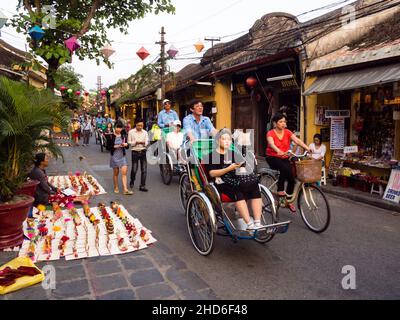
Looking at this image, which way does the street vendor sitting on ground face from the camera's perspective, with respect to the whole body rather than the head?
to the viewer's right

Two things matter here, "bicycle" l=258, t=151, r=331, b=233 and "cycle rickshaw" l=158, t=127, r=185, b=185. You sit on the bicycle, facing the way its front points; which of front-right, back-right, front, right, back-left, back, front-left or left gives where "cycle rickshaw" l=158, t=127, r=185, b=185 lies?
back

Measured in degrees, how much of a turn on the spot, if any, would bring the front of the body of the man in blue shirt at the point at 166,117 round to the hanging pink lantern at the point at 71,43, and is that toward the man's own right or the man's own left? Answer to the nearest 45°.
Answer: approximately 90° to the man's own right

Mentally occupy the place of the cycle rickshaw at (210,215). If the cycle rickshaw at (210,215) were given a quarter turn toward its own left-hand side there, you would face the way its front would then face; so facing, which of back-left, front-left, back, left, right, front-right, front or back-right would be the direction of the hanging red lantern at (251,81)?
front-left

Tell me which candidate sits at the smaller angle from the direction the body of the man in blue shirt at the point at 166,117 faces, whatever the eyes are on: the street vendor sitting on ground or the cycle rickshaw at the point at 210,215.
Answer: the cycle rickshaw

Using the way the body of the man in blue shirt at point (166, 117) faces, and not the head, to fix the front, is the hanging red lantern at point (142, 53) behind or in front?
behind

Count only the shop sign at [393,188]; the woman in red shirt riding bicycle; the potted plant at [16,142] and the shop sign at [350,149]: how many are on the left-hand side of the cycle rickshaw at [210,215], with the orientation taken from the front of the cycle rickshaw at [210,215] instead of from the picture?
3

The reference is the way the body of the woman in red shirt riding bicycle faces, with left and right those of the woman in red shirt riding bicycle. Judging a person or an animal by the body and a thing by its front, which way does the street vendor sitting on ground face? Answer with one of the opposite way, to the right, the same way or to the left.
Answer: to the left

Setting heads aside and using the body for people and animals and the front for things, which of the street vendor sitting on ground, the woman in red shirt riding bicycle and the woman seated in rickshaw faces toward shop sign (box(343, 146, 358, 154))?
the street vendor sitting on ground
